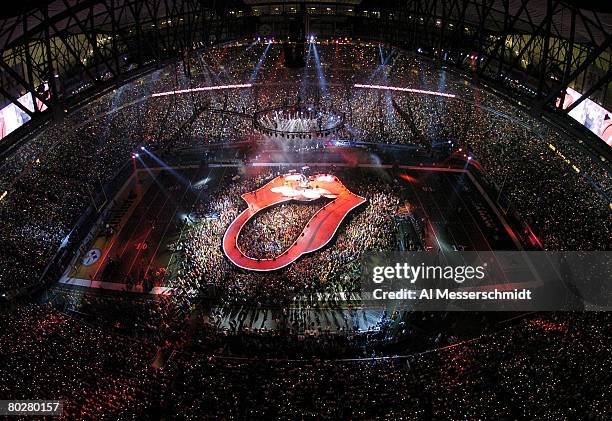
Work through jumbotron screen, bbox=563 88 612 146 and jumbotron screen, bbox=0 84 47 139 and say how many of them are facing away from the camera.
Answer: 0

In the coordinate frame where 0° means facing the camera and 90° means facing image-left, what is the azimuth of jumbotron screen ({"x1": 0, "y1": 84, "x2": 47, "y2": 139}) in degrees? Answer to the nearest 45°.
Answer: approximately 315°

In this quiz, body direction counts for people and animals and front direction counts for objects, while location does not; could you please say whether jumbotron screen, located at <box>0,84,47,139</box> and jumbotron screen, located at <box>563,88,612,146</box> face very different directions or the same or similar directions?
very different directions

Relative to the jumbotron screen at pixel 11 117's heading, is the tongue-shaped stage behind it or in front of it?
in front

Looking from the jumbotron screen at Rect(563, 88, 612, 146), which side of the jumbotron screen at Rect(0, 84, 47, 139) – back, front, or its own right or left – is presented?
front

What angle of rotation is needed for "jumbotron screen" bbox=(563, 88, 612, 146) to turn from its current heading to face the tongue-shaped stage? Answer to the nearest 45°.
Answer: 0° — it already faces it

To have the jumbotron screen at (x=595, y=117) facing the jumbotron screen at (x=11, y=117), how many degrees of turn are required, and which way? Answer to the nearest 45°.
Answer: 0° — it already faces it
